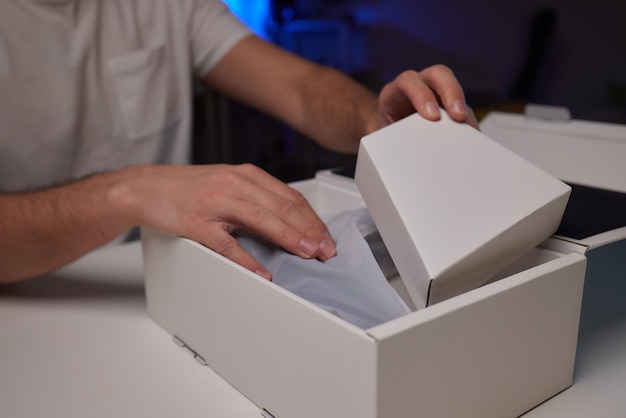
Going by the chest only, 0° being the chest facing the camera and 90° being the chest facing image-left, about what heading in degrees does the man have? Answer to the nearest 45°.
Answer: approximately 315°
